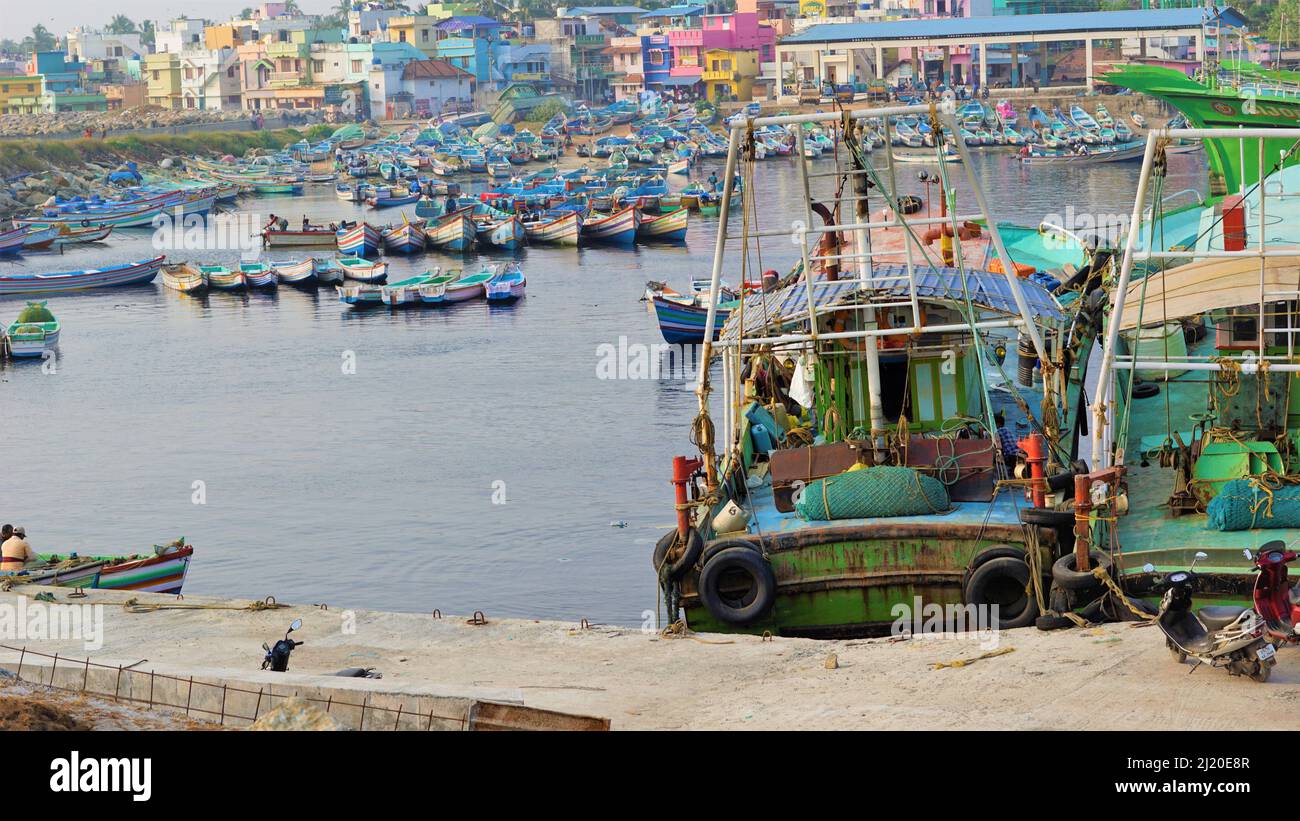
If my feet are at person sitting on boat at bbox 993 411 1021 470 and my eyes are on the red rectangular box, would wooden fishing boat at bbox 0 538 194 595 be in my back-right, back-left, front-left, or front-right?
back-left

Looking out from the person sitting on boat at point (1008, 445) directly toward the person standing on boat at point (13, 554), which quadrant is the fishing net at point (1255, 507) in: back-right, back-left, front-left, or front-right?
back-left

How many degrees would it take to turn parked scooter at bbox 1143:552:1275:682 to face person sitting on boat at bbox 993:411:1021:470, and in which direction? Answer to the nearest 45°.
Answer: approximately 45° to its right

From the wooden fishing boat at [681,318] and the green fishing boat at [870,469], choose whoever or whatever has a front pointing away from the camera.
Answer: the green fishing boat

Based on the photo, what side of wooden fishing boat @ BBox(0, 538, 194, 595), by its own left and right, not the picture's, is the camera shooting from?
right

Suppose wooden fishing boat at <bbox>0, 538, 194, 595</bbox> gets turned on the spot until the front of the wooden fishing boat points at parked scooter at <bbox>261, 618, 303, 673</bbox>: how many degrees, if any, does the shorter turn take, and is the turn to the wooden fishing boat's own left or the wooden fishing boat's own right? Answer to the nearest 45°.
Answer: approximately 90° to the wooden fishing boat's own right

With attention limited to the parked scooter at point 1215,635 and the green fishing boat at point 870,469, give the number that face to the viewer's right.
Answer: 0

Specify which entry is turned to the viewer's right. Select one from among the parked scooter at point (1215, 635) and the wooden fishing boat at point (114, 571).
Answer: the wooden fishing boat

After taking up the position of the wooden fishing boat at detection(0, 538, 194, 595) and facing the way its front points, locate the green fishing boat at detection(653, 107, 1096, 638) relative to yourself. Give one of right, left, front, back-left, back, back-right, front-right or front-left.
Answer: front-right

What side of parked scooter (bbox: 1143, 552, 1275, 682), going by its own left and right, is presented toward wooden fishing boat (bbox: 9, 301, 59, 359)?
front

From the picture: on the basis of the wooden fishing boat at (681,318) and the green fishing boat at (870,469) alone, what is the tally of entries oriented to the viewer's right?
0

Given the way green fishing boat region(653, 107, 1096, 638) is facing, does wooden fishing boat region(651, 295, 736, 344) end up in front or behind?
in front

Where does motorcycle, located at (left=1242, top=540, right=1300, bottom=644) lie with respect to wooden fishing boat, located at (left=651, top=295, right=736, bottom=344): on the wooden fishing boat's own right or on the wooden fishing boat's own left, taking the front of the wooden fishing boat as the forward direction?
on the wooden fishing boat's own left

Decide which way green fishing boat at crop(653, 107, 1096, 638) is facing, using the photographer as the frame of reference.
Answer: facing away from the viewer

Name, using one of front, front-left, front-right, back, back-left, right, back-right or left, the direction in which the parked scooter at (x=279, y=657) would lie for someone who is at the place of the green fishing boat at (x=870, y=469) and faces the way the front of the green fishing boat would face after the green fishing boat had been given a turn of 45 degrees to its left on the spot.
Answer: left

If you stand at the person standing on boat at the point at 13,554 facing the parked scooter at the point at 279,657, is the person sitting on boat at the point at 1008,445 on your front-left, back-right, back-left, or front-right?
front-left

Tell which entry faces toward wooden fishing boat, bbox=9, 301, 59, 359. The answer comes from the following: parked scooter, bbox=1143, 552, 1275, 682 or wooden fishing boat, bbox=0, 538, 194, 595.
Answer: the parked scooter

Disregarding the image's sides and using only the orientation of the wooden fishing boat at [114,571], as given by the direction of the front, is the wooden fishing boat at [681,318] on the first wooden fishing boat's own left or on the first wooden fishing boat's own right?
on the first wooden fishing boat's own left

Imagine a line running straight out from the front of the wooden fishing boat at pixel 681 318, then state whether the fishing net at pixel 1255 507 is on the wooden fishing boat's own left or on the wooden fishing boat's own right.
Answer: on the wooden fishing boat's own left

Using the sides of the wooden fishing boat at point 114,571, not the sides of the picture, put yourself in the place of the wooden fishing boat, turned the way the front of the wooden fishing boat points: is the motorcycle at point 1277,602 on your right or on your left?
on your right
